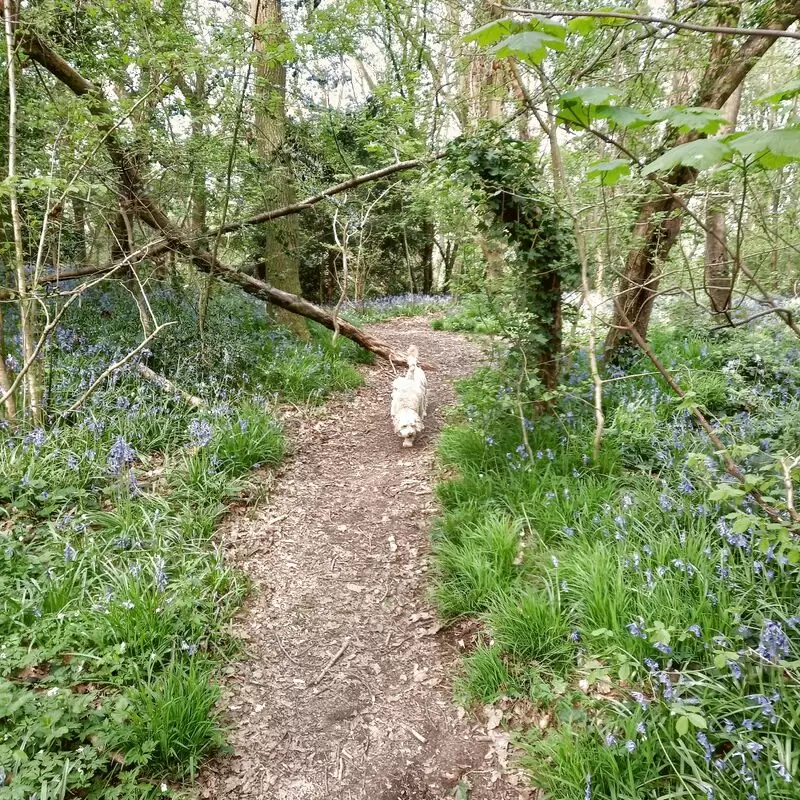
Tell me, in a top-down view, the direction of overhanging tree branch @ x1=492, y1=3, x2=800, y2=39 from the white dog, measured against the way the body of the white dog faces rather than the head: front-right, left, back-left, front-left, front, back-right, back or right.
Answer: front

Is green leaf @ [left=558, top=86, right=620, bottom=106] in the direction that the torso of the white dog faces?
yes

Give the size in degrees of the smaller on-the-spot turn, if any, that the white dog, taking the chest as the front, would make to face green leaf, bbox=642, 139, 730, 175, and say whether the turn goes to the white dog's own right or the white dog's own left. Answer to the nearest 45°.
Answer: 0° — it already faces it

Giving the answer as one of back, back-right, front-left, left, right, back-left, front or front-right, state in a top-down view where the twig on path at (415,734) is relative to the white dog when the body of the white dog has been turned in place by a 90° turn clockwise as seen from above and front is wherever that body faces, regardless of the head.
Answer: left

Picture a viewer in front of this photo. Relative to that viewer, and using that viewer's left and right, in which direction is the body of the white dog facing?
facing the viewer

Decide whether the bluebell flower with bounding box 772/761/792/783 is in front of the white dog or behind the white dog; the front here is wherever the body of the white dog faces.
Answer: in front

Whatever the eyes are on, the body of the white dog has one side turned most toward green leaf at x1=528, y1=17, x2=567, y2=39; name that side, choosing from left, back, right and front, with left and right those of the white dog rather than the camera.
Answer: front

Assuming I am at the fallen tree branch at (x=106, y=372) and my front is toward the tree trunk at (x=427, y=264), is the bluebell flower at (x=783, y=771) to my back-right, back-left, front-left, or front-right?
back-right

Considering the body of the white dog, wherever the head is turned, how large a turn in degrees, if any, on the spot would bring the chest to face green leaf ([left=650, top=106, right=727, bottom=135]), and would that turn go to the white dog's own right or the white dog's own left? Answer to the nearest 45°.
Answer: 0° — it already faces it

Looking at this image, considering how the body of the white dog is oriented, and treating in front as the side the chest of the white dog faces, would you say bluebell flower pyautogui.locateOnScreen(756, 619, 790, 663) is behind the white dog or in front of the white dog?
in front

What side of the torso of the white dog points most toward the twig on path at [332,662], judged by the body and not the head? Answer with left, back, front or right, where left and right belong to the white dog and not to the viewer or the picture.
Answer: front
